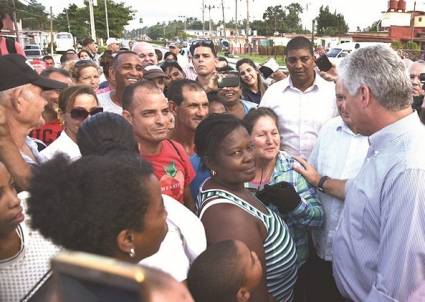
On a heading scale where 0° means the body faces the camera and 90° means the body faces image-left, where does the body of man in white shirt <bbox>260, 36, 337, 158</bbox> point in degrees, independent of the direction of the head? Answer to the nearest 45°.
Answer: approximately 0°

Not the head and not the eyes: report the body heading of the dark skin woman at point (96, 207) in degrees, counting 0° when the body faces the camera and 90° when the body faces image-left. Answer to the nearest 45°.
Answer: approximately 225°

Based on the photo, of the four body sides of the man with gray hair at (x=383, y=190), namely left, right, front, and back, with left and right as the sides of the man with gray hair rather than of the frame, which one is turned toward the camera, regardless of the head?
left

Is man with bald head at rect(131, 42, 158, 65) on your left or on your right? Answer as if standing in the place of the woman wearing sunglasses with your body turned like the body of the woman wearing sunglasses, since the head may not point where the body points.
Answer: on your left

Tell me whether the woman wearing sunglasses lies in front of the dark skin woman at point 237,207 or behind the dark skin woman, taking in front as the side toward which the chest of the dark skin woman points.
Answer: behind
